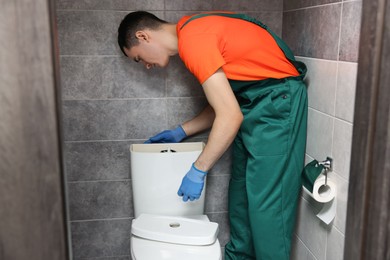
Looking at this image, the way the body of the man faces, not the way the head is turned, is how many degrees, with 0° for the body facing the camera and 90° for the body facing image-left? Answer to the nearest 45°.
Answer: approximately 90°

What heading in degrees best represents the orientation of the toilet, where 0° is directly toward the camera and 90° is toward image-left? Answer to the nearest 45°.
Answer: approximately 0°

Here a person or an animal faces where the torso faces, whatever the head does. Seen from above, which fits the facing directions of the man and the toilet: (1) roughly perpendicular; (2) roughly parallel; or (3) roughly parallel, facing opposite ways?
roughly perpendicular

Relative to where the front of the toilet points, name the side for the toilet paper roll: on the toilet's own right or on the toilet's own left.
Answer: on the toilet's own left

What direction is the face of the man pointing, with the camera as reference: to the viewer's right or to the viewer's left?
to the viewer's left
